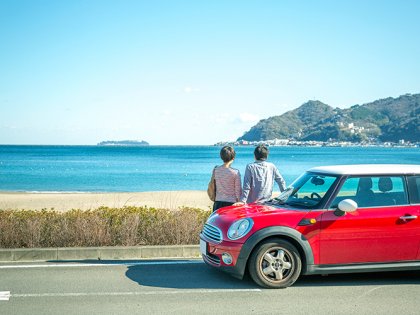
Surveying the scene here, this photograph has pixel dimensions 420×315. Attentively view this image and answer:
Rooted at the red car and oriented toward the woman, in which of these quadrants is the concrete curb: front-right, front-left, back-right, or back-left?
front-left

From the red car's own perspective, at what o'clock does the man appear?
The man is roughly at 3 o'clock from the red car.

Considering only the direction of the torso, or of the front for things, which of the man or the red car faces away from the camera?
the man

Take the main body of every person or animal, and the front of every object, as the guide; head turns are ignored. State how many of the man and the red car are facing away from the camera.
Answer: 1

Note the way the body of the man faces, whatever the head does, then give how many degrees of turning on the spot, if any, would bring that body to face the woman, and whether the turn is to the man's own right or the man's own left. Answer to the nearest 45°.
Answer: approximately 90° to the man's own left

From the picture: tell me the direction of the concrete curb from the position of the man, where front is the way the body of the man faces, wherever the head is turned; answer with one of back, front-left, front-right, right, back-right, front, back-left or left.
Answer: left

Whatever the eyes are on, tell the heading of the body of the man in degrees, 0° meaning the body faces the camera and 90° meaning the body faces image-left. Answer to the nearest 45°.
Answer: approximately 180°

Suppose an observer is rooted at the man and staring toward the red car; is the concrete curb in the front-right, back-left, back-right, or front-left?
back-right

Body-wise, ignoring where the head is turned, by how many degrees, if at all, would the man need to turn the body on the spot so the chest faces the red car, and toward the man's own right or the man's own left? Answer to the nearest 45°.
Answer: approximately 135° to the man's own right

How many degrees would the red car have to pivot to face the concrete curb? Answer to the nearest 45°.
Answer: approximately 45° to its right

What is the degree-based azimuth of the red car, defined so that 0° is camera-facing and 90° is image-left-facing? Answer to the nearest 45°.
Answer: approximately 45°
